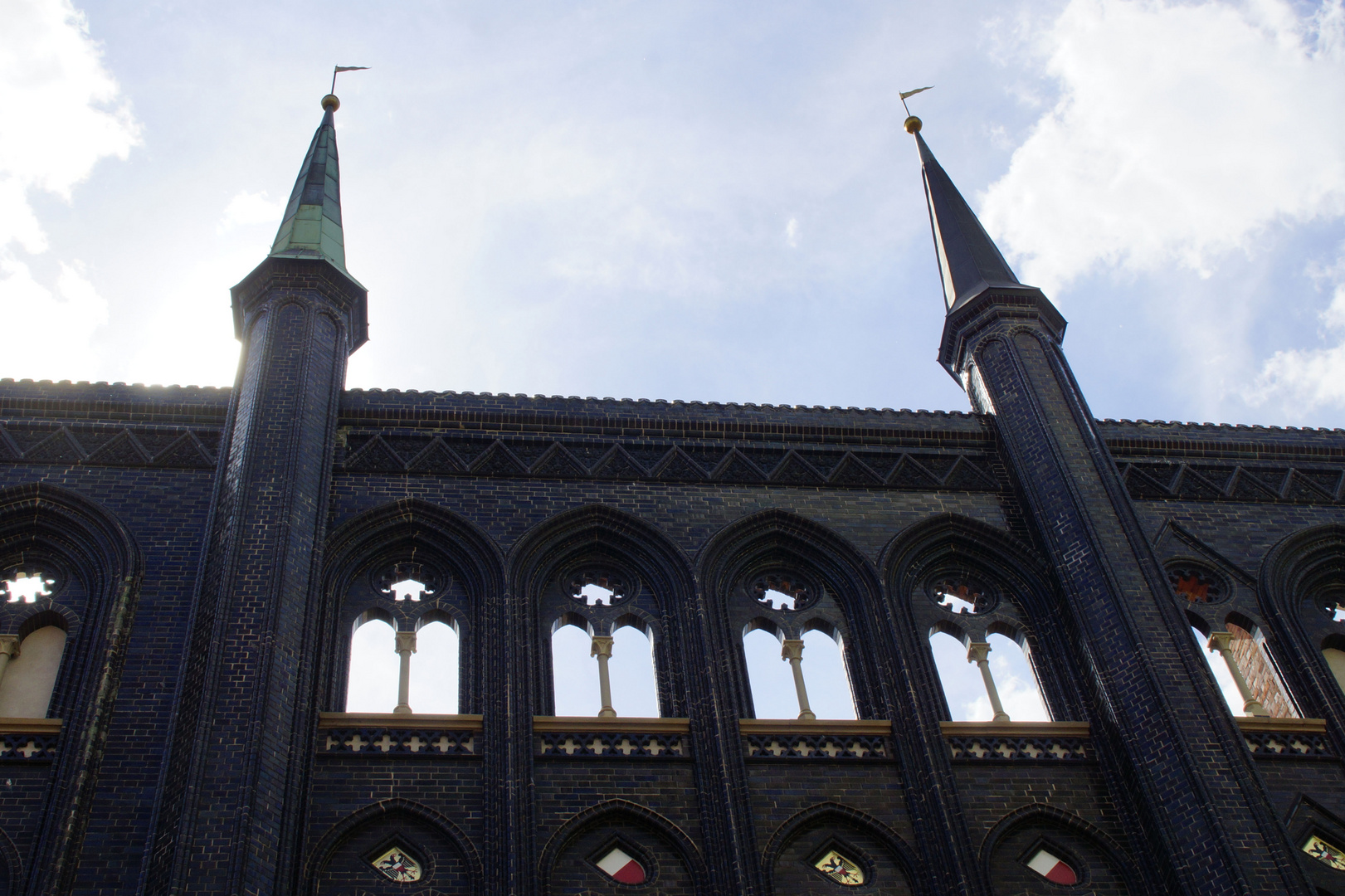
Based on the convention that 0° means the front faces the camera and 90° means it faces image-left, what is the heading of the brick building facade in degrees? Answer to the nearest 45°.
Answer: approximately 0°
